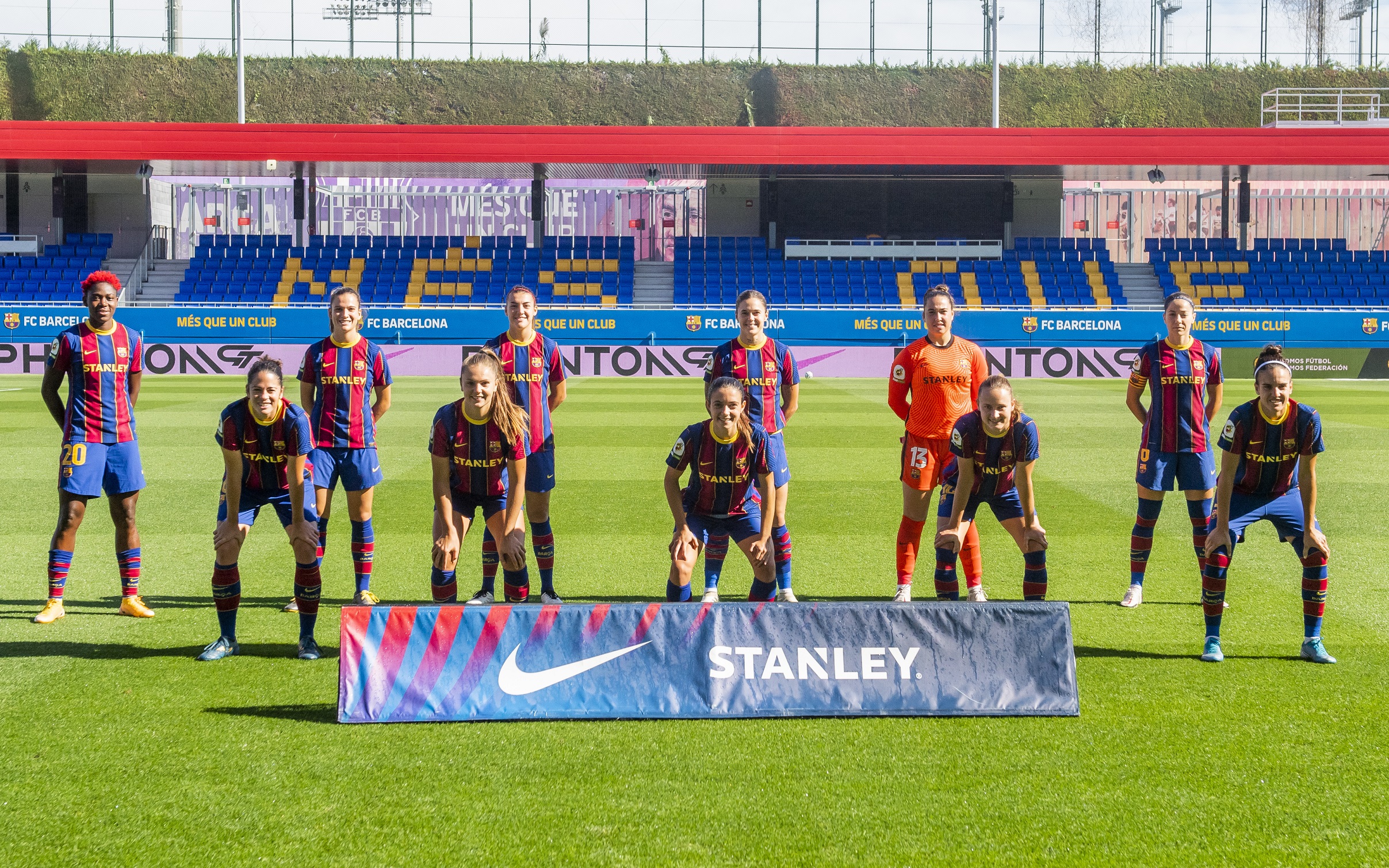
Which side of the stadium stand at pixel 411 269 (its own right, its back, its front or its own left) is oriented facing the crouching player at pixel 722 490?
front

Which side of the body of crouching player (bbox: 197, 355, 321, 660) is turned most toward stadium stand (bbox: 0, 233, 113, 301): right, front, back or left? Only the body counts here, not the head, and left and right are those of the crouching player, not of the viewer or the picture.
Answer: back

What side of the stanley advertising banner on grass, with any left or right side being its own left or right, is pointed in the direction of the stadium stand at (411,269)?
back

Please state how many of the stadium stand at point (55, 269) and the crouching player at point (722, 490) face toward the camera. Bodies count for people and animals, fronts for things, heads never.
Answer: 2

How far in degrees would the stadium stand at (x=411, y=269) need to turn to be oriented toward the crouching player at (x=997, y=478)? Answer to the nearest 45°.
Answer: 0° — it already faces them

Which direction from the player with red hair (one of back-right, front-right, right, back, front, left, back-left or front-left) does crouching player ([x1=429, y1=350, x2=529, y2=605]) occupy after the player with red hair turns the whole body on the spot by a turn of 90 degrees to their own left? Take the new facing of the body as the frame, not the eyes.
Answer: front-right

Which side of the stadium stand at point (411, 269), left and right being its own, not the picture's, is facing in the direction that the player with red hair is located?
front

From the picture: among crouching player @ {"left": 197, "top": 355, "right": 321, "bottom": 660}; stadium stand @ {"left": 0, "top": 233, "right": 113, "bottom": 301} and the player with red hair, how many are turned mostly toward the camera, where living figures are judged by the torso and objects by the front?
3

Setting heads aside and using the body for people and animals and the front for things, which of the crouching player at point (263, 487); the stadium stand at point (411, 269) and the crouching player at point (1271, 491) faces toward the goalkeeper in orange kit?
the stadium stand
